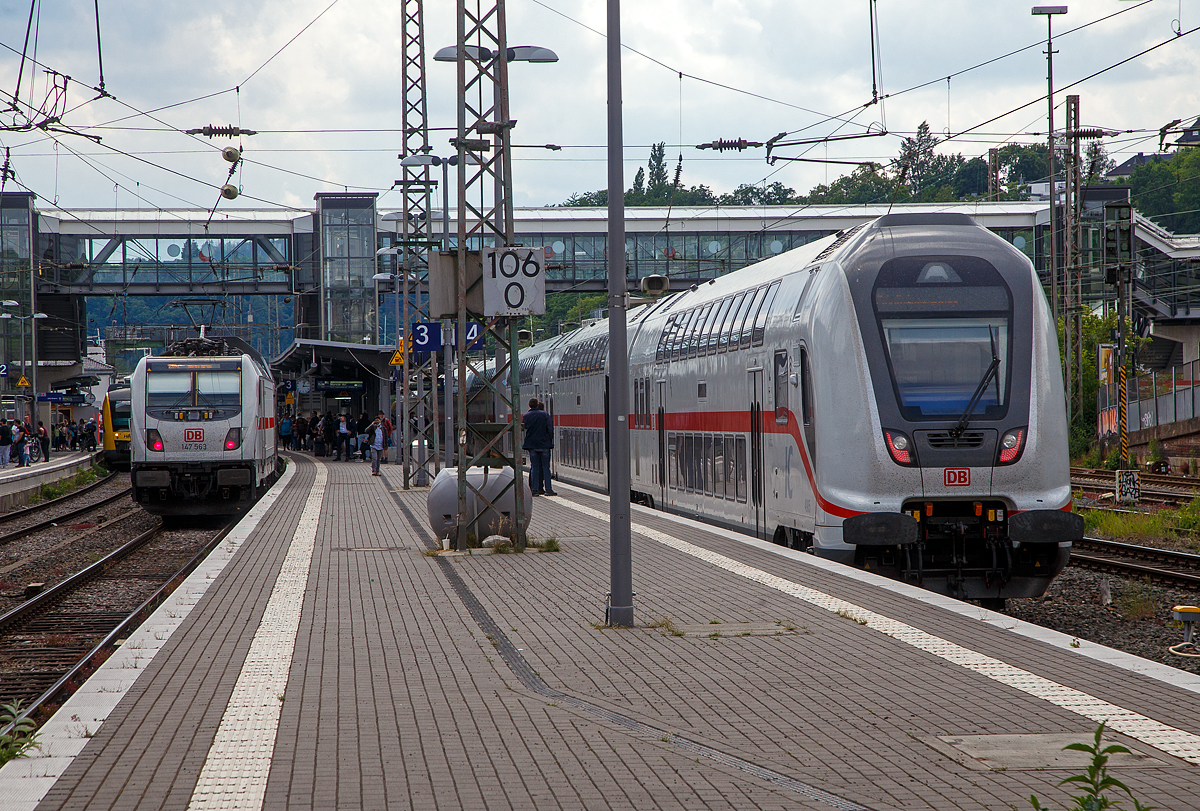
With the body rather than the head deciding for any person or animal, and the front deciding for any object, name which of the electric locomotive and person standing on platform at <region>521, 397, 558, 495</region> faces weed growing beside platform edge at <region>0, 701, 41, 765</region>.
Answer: the electric locomotive

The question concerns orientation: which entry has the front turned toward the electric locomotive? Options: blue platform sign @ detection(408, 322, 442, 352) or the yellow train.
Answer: the yellow train

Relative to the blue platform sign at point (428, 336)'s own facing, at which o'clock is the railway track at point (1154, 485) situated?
The railway track is roughly at 9 o'clock from the blue platform sign.

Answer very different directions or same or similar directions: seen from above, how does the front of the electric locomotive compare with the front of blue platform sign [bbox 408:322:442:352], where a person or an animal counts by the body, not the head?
same or similar directions

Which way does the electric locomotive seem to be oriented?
toward the camera

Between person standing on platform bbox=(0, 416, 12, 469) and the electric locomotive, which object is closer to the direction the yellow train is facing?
the electric locomotive

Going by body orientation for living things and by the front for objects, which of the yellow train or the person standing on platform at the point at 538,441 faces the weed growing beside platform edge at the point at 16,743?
the yellow train

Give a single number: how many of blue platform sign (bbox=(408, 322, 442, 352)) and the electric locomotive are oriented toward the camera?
2

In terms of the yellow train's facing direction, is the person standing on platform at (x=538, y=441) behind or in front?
in front

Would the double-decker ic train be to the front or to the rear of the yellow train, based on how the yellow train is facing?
to the front

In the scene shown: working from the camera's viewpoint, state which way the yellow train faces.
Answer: facing the viewer

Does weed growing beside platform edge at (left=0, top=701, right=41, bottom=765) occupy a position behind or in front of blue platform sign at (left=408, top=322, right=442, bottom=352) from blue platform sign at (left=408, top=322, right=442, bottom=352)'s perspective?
in front

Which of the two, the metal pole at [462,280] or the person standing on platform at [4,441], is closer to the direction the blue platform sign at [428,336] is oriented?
the metal pole

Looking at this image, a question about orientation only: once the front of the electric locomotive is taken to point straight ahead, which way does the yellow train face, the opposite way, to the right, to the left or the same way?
the same way
